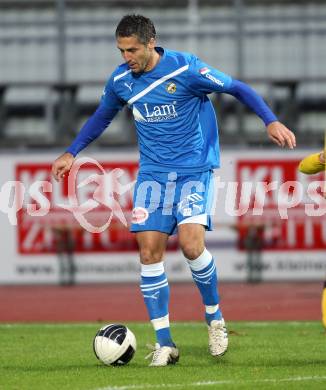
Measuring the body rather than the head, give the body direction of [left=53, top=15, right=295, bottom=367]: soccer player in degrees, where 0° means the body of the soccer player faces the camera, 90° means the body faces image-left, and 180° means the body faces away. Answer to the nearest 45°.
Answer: approximately 45°
